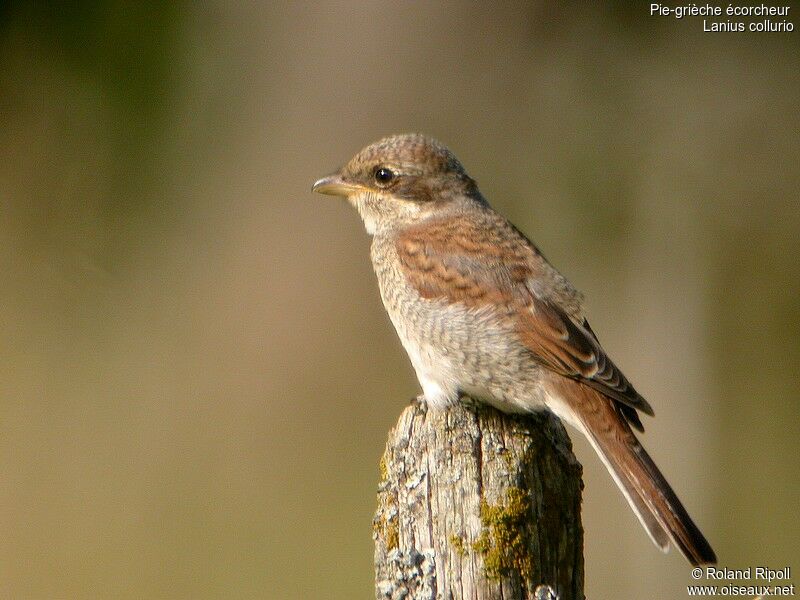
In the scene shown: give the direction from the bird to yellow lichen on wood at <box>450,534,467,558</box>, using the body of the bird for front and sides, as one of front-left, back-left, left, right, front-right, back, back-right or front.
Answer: left

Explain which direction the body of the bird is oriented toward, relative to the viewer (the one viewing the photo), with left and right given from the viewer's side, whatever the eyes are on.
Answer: facing to the left of the viewer
